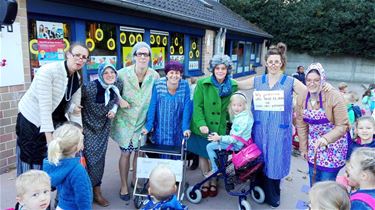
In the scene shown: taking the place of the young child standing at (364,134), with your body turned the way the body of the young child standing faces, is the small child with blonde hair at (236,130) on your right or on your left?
on your right

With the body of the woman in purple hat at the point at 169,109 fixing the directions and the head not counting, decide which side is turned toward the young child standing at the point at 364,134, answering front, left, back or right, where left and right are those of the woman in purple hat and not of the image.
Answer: left

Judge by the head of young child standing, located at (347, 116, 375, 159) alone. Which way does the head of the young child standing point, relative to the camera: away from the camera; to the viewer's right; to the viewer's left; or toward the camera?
toward the camera

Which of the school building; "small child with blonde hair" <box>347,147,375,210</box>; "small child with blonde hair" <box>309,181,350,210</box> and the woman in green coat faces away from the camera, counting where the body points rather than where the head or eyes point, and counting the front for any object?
"small child with blonde hair" <box>309,181,350,210</box>

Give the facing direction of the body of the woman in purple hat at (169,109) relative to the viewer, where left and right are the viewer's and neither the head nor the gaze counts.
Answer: facing the viewer

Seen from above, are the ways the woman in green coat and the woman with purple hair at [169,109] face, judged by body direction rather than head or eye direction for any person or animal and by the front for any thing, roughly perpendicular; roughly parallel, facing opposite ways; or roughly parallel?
roughly parallel

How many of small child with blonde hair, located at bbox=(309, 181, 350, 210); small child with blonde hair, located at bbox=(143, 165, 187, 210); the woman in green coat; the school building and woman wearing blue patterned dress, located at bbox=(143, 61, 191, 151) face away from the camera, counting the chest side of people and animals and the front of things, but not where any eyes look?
2

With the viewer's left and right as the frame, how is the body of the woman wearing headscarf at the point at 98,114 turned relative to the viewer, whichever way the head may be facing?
facing the viewer and to the right of the viewer

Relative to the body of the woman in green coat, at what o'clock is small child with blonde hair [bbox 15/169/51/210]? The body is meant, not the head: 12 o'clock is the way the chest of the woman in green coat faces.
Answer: The small child with blonde hair is roughly at 1 o'clock from the woman in green coat.

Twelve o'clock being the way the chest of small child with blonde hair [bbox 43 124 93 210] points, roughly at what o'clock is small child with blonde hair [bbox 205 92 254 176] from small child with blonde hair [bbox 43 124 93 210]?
small child with blonde hair [bbox 205 92 254 176] is roughly at 1 o'clock from small child with blonde hair [bbox 43 124 93 210].

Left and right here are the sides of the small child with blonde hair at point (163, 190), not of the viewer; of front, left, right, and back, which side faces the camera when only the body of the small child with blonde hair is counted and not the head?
back

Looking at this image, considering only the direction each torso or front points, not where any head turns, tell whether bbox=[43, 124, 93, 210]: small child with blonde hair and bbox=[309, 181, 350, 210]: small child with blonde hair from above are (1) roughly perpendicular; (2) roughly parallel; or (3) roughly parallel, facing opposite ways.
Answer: roughly parallel
